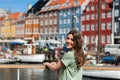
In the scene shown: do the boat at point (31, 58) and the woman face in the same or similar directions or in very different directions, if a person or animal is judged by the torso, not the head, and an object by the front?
very different directions

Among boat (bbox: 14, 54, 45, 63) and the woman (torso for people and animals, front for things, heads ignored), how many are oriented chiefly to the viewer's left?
1

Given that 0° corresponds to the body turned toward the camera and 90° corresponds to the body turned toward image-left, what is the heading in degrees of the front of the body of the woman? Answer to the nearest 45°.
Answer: approximately 90°

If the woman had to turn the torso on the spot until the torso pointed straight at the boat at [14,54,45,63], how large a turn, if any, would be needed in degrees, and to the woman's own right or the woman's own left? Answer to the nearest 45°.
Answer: approximately 90° to the woman's own right
